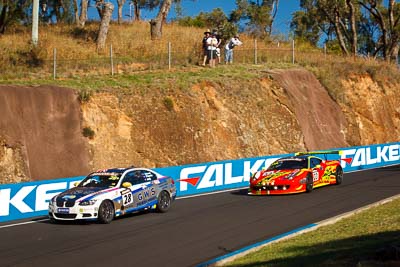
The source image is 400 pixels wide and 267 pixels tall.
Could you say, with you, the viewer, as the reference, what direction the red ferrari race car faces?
facing the viewer and to the left of the viewer

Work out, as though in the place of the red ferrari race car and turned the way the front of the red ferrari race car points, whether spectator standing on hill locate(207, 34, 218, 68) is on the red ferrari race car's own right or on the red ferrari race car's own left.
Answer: on the red ferrari race car's own right

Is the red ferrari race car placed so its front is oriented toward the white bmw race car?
yes

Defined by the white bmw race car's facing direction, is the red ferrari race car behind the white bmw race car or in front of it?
behind

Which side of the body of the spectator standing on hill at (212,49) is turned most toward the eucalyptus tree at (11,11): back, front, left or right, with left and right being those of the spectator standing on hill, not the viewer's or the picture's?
right

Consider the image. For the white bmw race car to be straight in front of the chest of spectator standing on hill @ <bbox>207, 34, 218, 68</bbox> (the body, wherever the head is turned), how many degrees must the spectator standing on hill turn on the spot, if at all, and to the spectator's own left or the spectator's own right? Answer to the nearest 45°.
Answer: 0° — they already face it

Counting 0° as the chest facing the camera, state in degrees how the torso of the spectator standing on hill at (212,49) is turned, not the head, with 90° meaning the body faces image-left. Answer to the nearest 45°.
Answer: approximately 0°

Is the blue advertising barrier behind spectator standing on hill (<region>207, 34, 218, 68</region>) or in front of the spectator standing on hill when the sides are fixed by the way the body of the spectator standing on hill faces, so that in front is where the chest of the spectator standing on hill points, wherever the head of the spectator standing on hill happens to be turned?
in front

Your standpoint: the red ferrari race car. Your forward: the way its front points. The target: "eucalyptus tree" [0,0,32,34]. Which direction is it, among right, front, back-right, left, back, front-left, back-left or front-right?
right

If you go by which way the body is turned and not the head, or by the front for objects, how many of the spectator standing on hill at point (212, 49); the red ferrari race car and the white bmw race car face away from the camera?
0

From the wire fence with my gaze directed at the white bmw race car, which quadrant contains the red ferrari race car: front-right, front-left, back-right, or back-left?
front-left

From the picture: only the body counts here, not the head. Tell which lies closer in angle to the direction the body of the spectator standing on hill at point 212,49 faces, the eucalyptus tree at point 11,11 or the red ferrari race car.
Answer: the red ferrari race car

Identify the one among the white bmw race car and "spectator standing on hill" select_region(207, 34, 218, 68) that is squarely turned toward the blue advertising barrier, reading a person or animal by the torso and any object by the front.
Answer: the spectator standing on hill

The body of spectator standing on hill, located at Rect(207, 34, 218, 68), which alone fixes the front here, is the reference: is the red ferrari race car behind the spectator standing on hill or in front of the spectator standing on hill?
in front

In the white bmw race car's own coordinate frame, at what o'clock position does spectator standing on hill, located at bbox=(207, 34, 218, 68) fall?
The spectator standing on hill is roughly at 5 o'clock from the white bmw race car.

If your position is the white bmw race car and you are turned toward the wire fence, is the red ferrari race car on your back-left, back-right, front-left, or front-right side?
front-right
